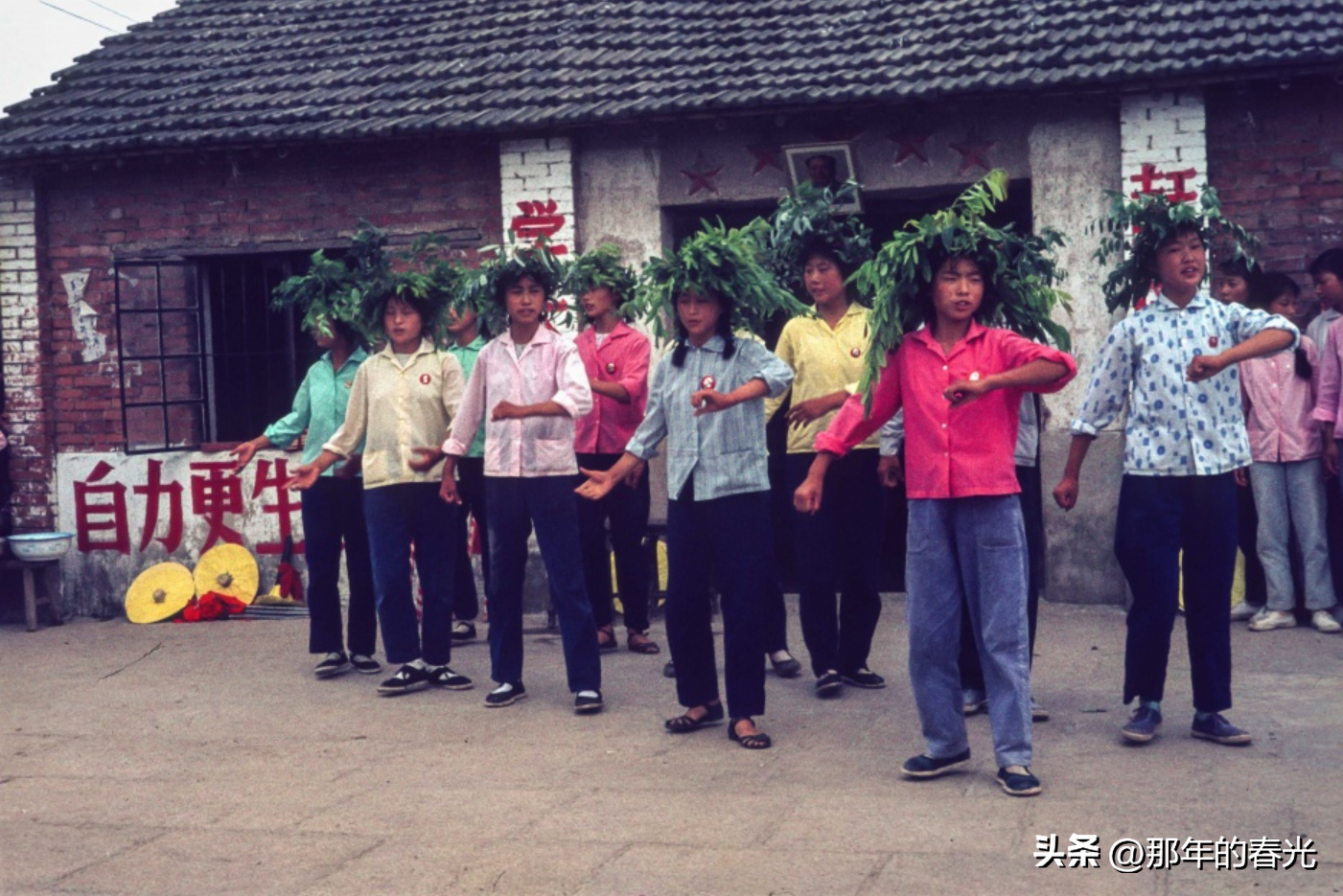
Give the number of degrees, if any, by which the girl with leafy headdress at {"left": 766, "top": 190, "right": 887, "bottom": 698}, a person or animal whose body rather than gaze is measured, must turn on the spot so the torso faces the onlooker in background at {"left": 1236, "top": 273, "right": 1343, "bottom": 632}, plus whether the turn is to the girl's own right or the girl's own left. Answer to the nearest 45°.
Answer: approximately 135° to the girl's own left

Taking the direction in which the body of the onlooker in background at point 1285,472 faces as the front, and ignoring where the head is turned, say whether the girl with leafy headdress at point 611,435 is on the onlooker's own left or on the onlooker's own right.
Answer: on the onlooker's own right

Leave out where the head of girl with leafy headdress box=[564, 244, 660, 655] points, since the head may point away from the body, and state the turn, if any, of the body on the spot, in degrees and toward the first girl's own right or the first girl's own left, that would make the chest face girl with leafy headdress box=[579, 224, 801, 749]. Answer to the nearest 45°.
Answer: approximately 45° to the first girl's own left

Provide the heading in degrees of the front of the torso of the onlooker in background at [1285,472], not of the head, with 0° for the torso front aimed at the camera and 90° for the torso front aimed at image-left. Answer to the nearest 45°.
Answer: approximately 0°

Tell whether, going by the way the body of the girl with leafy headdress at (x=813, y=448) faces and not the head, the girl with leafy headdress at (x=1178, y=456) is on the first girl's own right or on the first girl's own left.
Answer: on the first girl's own left

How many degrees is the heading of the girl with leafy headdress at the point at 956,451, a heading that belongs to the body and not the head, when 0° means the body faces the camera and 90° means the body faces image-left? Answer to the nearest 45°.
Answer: approximately 0°

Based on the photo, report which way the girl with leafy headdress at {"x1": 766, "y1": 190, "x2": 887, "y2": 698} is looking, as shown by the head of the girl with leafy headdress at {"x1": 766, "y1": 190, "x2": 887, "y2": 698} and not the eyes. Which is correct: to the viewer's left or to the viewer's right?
to the viewer's left
